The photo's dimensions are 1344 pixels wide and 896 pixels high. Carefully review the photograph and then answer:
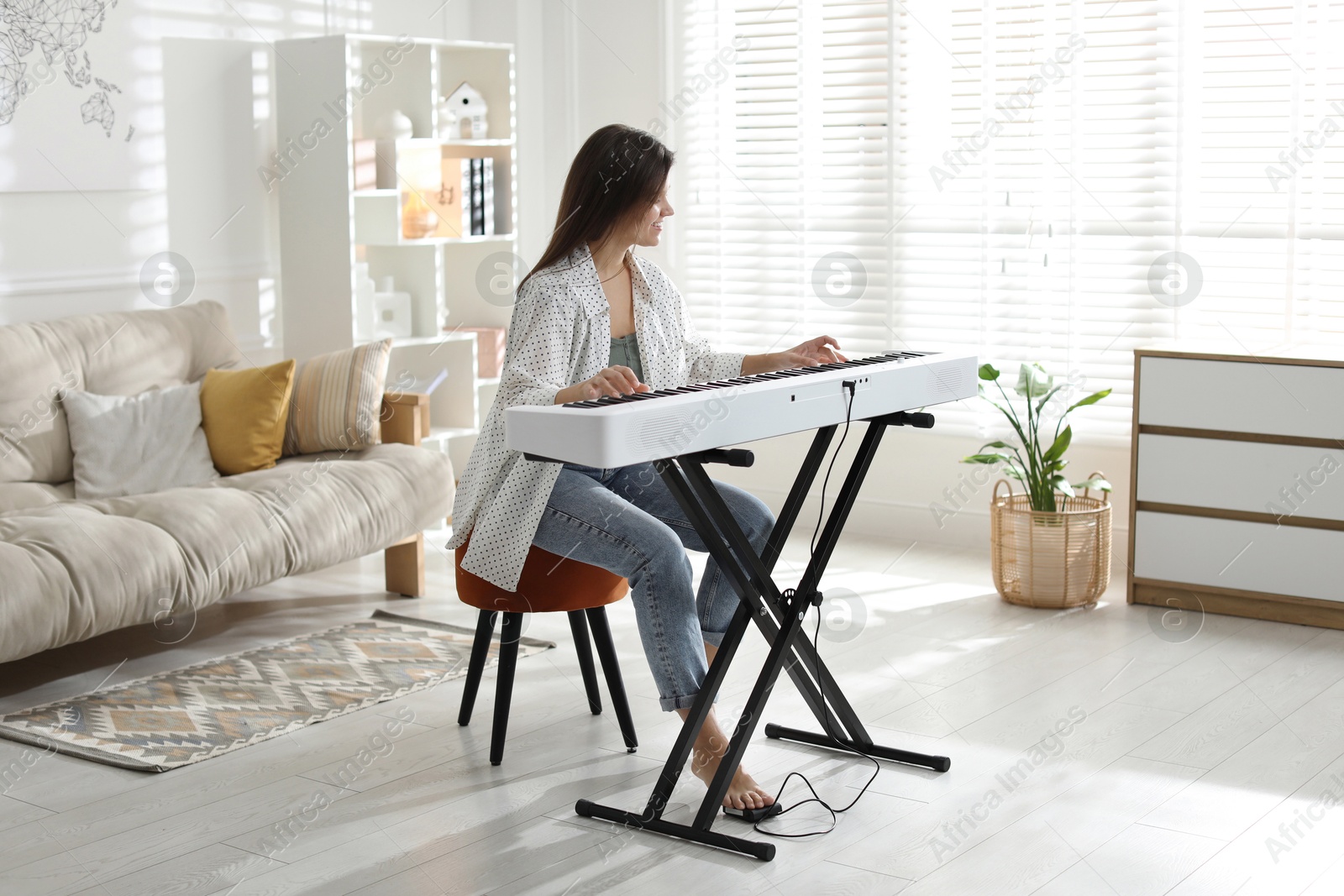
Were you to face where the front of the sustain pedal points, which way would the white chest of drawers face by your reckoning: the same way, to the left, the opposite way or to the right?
to the left

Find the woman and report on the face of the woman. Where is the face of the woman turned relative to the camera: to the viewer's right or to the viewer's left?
to the viewer's right

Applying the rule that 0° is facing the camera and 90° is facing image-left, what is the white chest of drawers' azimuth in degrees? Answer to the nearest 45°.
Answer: approximately 45°

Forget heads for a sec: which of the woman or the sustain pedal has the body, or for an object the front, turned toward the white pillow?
the sustain pedal

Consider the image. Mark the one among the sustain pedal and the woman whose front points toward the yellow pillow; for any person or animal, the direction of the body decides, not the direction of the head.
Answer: the sustain pedal

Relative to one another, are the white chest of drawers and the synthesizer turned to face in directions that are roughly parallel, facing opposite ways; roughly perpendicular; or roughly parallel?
roughly perpendicular

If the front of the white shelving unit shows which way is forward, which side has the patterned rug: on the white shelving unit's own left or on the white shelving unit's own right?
on the white shelving unit's own right

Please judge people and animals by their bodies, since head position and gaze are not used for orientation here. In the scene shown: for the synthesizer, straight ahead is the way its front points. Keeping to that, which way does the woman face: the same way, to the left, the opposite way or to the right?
the opposite way

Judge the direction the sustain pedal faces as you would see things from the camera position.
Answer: facing away from the viewer and to the left of the viewer
